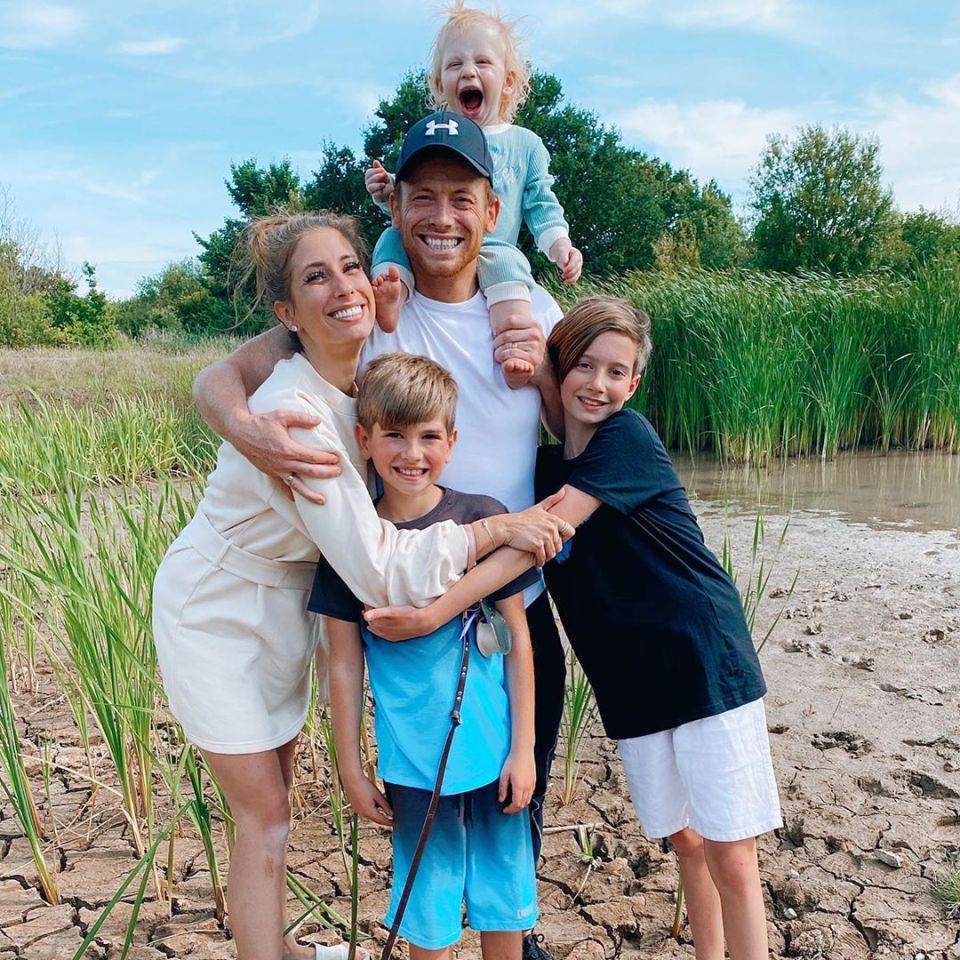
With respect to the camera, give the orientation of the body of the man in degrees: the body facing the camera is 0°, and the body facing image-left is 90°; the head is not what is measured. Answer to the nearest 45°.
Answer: approximately 0°

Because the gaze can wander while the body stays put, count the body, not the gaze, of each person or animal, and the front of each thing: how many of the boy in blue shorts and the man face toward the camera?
2

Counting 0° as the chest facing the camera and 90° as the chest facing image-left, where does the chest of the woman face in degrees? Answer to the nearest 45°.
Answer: approximately 315°
